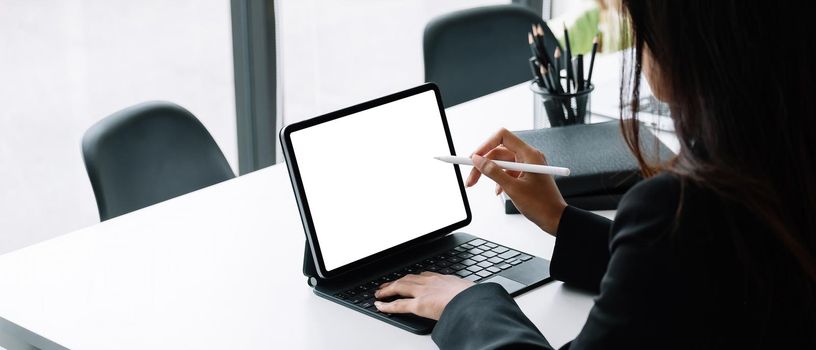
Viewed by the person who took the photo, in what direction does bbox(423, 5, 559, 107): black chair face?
facing the viewer and to the right of the viewer

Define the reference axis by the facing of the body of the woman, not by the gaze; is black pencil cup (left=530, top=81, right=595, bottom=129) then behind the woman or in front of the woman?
in front

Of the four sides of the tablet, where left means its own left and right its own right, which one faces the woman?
front

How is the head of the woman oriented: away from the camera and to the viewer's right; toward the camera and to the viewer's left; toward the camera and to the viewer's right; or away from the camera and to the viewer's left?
away from the camera and to the viewer's left

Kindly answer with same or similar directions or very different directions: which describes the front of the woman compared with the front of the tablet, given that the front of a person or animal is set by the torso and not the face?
very different directions

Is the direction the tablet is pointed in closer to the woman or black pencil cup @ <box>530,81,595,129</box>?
the woman

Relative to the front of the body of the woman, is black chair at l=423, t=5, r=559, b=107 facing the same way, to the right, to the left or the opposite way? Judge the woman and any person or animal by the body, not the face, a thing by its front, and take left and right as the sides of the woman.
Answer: the opposite way

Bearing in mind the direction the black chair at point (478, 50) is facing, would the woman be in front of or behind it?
in front

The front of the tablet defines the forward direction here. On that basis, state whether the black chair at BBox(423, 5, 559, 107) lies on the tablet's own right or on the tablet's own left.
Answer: on the tablet's own left

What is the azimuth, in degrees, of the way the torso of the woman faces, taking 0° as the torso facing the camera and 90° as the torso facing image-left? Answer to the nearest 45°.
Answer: approximately 135°

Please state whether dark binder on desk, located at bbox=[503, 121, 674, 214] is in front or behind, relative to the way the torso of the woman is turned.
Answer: in front

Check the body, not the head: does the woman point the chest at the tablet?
yes

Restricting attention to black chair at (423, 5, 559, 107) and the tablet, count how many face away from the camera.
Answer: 0
